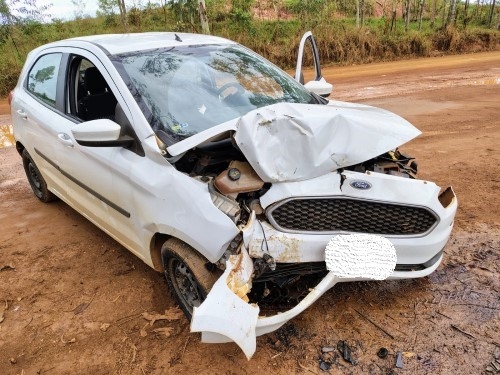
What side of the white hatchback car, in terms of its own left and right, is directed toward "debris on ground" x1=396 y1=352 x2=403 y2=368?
front

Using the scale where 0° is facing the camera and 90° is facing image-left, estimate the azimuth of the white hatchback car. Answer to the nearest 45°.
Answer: approximately 315°

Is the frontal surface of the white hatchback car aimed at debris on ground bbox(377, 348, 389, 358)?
yes
